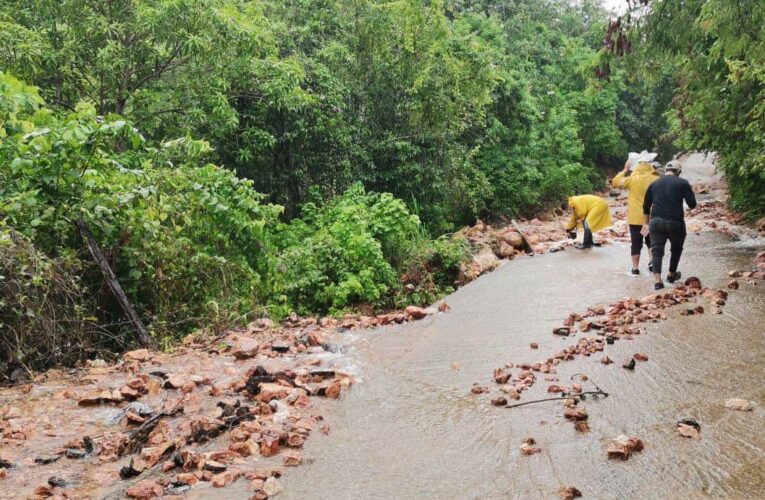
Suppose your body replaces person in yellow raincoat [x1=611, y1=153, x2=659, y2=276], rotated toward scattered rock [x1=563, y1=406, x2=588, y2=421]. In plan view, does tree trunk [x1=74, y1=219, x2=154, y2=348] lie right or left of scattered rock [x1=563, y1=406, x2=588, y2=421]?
right

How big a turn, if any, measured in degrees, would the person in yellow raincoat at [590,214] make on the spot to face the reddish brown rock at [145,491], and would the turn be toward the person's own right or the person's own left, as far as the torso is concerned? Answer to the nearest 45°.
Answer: approximately 90° to the person's own left

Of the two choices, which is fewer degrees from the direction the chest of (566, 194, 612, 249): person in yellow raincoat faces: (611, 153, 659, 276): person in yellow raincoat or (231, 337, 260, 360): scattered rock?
the scattered rock

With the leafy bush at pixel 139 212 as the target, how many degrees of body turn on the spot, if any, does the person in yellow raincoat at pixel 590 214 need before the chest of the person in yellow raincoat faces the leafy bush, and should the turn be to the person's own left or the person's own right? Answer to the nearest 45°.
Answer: approximately 45° to the person's own left

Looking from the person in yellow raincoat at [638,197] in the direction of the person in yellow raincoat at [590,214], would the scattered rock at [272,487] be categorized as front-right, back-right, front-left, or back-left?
back-left

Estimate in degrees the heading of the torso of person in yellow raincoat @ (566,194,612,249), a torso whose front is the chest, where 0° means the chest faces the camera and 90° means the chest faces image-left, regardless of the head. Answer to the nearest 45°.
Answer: approximately 90°

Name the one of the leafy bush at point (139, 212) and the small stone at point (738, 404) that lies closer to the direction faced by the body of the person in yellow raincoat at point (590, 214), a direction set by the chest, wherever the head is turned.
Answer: the leafy bush

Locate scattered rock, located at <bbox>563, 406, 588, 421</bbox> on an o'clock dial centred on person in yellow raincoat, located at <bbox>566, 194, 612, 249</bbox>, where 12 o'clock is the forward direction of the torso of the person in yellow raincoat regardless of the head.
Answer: The scattered rock is roughly at 9 o'clock from the person in yellow raincoat.

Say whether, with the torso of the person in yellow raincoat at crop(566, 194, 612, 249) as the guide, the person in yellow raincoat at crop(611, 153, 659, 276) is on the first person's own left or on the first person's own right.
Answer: on the first person's own left

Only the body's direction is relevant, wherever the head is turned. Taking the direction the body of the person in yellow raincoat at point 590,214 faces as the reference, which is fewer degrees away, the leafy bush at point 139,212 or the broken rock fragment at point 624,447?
the leafy bush

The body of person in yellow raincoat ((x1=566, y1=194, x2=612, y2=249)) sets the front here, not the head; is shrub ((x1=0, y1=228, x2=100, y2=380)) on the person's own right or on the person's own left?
on the person's own left

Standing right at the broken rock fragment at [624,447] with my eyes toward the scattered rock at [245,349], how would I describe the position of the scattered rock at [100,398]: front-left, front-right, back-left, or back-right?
front-left

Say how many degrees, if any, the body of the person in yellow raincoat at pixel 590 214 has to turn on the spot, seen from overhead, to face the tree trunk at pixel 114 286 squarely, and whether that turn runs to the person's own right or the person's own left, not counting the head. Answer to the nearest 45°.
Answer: approximately 45° to the person's own left

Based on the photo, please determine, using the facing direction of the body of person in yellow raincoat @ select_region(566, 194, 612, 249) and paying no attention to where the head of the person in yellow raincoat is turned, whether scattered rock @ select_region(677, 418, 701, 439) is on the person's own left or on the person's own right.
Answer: on the person's own left

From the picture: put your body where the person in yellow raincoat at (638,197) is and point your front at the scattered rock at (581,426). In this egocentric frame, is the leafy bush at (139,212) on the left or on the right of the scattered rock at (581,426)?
right

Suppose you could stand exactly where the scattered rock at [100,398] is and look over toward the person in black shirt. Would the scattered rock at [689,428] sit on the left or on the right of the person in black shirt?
right
